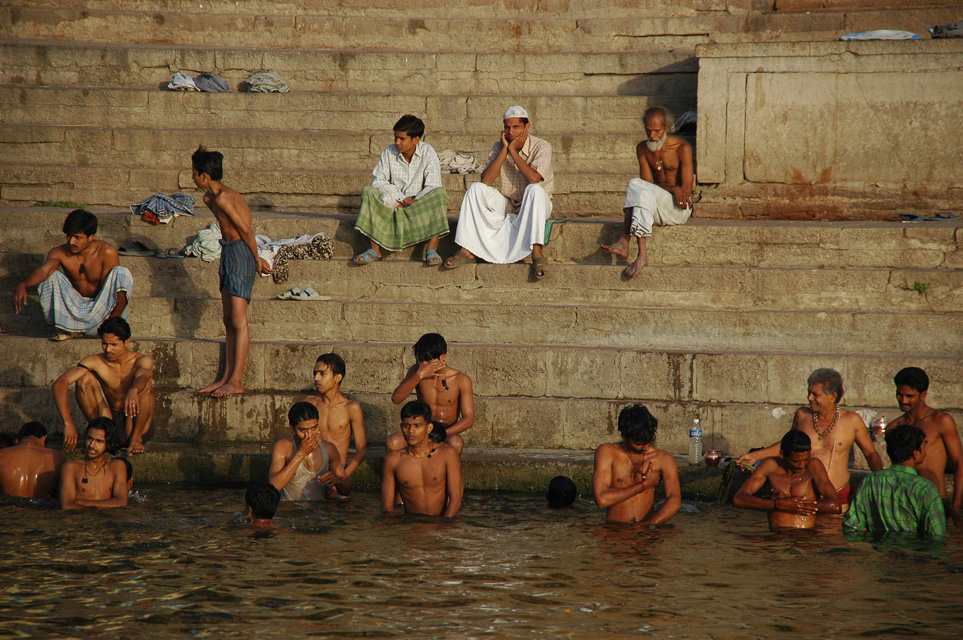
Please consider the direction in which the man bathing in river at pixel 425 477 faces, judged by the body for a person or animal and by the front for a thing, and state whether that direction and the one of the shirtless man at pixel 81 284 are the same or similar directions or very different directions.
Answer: same or similar directions

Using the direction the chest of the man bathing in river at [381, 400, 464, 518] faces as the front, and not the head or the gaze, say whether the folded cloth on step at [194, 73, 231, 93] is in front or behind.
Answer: behind

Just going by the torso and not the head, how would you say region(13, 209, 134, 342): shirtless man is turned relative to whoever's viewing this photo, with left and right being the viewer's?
facing the viewer and to the left of the viewer

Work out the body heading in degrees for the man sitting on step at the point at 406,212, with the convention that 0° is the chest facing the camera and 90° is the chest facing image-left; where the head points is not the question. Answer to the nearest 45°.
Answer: approximately 0°

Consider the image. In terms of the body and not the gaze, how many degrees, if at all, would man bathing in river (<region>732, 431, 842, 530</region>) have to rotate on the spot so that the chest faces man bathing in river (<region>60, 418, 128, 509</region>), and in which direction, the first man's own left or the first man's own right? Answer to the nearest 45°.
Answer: approximately 90° to the first man's own right

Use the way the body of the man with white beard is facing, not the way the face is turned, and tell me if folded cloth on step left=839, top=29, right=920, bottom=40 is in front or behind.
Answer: behind

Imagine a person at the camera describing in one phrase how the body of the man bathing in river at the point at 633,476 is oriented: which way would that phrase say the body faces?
toward the camera

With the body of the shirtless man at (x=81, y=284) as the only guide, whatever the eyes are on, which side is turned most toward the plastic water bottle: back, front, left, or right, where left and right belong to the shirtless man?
left

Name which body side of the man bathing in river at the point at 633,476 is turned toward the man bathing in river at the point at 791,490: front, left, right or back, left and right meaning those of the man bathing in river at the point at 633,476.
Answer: left

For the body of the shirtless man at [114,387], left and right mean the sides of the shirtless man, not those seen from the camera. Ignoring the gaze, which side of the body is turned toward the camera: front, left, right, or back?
front

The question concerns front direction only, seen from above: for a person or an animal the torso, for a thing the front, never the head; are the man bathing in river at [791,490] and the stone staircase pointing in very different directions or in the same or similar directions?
same or similar directions

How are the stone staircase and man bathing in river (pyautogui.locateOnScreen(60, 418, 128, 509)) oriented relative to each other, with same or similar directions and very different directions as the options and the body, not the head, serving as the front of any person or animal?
same or similar directions

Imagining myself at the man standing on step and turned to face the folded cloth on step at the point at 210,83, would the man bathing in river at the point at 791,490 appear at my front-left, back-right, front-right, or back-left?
back-right
